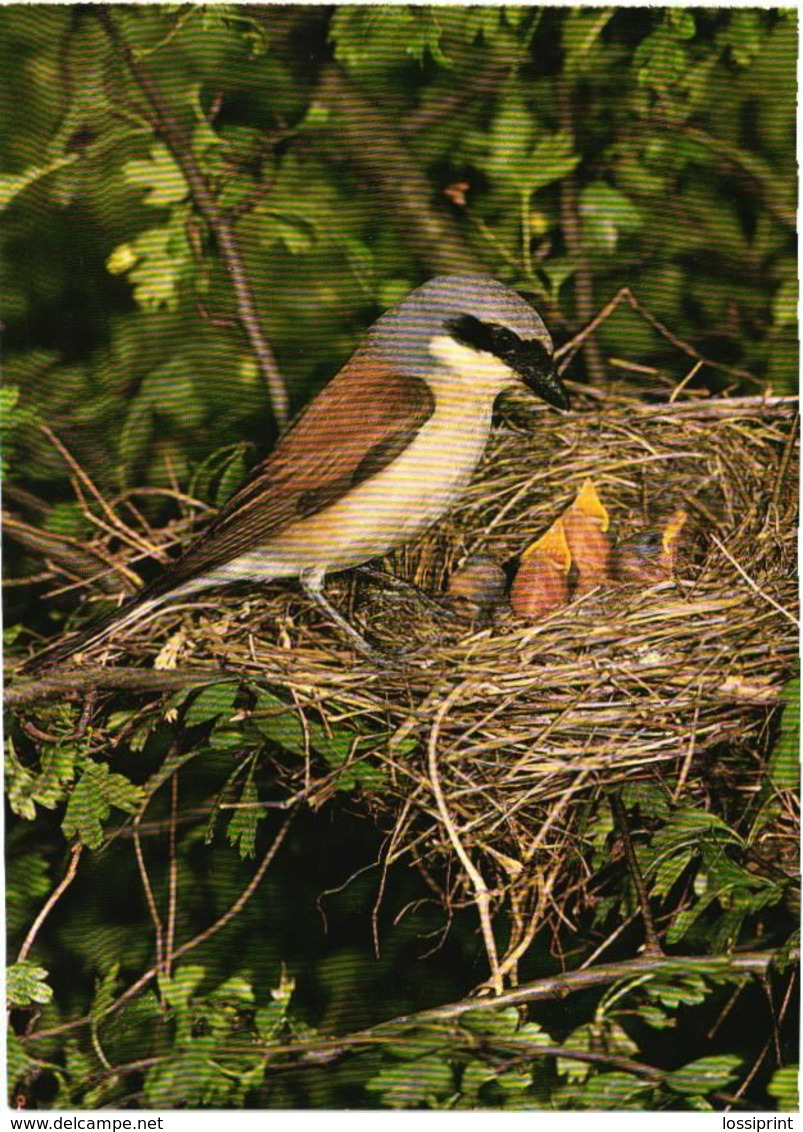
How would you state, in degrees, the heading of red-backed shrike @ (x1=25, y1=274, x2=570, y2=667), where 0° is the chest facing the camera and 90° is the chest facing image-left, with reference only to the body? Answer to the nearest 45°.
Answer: approximately 270°
